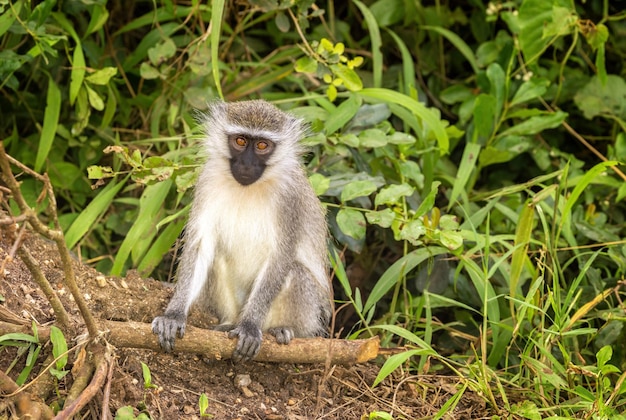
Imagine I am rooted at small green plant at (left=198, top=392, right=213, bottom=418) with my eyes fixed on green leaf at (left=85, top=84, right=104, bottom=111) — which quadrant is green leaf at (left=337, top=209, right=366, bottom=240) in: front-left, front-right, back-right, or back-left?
front-right

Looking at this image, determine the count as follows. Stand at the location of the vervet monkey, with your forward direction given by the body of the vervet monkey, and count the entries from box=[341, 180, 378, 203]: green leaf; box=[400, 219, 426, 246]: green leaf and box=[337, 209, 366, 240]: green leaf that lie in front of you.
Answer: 0

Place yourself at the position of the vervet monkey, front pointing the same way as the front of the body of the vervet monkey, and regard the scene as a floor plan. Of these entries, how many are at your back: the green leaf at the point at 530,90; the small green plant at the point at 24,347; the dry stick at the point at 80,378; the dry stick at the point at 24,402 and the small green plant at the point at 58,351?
1

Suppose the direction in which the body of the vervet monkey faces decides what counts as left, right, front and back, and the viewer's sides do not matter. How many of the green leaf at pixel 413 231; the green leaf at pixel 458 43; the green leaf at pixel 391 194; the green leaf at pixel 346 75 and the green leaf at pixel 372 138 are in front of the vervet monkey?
0

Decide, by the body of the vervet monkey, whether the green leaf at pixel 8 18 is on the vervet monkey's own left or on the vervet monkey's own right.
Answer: on the vervet monkey's own right

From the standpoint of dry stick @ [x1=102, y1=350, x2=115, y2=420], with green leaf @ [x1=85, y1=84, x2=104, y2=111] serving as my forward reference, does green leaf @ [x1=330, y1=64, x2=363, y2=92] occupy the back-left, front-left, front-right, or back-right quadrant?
front-right

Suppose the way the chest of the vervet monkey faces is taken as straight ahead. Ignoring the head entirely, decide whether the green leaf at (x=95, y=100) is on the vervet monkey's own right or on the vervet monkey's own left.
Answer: on the vervet monkey's own right

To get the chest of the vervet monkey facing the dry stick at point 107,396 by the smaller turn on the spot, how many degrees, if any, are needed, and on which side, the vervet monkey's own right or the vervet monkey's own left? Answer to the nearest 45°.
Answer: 0° — it already faces it

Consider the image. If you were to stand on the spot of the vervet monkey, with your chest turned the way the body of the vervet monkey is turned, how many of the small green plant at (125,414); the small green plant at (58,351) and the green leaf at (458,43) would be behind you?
1

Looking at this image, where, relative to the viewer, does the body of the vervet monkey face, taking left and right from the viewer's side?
facing the viewer and to the left of the viewer

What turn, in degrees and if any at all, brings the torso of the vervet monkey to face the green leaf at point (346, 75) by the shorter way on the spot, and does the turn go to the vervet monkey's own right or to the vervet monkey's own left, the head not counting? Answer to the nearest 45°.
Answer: approximately 180°

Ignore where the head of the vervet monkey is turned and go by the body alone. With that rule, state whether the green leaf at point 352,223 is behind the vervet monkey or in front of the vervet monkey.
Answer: behind

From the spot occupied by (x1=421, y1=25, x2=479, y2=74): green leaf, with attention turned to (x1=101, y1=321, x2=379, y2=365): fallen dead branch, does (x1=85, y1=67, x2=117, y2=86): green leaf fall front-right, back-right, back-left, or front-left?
front-right

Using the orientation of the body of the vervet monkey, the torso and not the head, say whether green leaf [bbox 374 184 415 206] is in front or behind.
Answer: behind

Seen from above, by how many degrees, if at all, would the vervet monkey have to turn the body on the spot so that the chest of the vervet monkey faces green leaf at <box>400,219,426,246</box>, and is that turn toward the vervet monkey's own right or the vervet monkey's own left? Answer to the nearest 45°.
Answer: approximately 135° to the vervet monkey's own left

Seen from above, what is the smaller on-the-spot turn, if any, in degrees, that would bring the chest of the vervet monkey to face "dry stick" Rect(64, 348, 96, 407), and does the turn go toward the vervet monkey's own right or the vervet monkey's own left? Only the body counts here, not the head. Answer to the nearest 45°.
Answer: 0° — it already faces it

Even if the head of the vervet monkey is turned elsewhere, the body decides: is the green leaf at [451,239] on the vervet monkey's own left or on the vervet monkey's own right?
on the vervet monkey's own left

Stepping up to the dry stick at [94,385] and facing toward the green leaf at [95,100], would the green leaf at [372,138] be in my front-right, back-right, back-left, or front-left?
front-right

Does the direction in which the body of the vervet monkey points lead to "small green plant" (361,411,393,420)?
no

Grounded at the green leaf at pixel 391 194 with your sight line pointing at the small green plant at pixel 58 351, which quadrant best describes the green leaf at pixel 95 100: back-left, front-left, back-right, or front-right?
front-right
